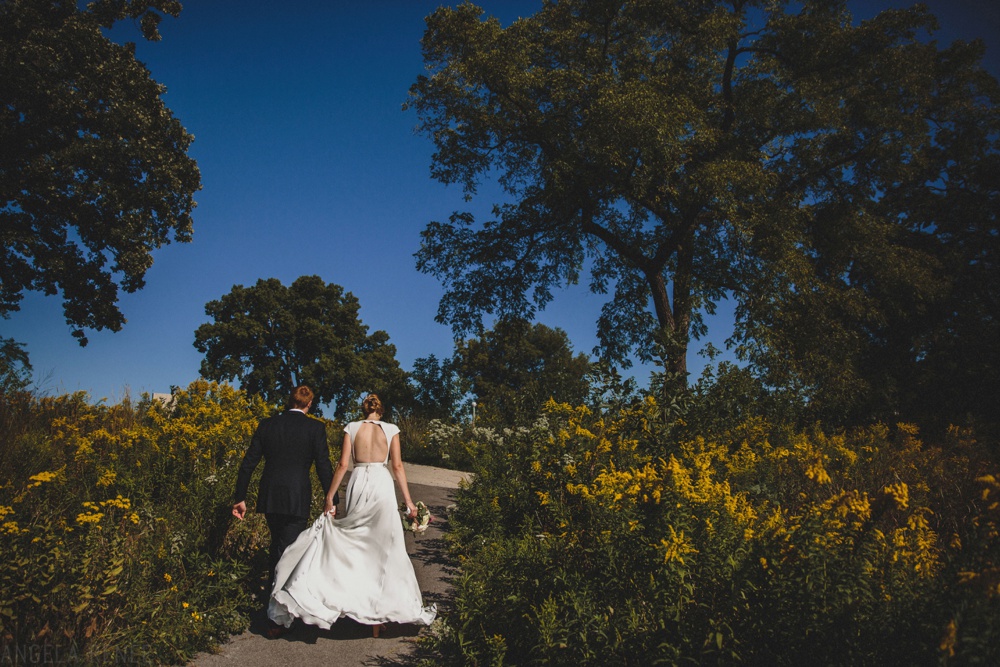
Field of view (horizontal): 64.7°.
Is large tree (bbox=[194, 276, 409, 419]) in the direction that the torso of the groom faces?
yes

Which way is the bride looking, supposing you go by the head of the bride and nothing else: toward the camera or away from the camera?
away from the camera

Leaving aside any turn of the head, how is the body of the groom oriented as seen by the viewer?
away from the camera

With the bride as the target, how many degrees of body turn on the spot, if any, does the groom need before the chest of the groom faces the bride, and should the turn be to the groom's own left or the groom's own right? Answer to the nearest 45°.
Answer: approximately 90° to the groom's own right

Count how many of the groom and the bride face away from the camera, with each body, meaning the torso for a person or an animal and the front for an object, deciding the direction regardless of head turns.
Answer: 2

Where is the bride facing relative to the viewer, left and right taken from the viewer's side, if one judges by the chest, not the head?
facing away from the viewer
